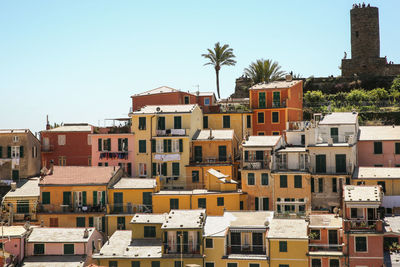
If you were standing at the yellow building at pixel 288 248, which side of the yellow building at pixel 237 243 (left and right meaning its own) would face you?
left

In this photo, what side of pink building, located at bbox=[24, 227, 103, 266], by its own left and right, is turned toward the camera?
front

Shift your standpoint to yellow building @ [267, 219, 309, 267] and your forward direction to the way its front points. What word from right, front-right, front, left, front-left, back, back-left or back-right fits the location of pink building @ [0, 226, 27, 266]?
right

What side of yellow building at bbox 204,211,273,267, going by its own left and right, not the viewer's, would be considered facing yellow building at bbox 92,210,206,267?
right

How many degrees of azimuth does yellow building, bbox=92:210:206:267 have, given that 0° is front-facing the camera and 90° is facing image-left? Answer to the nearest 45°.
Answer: approximately 0°

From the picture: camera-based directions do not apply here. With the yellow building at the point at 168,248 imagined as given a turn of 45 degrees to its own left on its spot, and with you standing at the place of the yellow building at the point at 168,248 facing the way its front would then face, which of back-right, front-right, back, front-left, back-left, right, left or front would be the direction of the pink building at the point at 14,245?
back-right

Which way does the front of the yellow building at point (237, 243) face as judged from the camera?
facing the viewer

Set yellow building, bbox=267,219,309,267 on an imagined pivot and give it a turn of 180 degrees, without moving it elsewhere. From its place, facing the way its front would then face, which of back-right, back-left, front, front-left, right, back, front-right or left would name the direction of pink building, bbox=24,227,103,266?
left

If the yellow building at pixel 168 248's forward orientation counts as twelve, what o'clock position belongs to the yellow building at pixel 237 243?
the yellow building at pixel 237 243 is roughly at 9 o'clock from the yellow building at pixel 168 248.

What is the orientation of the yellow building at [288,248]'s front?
toward the camera

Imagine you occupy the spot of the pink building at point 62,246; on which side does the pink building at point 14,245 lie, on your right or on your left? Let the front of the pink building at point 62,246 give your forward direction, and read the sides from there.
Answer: on your right

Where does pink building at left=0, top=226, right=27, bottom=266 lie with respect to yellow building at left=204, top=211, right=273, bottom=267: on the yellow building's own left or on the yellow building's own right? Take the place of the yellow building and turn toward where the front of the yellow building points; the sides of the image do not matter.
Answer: on the yellow building's own right

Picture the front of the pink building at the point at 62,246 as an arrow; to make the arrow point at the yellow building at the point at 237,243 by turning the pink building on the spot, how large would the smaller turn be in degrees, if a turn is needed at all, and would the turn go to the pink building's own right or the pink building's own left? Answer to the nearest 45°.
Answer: approximately 90° to the pink building's own left
